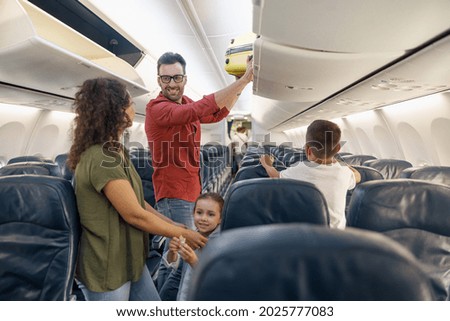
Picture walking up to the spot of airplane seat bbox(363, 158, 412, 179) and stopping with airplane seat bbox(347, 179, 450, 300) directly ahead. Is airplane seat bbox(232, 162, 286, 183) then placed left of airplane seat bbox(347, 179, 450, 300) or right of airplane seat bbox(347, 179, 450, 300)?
right

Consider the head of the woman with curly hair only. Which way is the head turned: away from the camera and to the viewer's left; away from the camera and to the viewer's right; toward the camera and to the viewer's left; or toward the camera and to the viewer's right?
away from the camera and to the viewer's right

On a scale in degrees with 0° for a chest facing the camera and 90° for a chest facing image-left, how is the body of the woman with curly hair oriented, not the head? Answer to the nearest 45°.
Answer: approximately 270°

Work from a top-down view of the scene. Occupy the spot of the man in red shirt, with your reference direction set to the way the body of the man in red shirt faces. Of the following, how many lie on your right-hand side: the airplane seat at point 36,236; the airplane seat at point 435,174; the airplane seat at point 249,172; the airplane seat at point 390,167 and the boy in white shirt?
1

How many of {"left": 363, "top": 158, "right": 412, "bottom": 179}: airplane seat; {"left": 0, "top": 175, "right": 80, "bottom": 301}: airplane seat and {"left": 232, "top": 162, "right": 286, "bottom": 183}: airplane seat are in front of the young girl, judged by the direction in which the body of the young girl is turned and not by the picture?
1

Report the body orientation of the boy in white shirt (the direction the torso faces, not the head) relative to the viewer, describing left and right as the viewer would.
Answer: facing away from the viewer

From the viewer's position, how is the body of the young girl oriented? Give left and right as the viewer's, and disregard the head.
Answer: facing the viewer and to the left of the viewer

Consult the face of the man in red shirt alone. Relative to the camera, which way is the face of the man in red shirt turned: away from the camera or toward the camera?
toward the camera

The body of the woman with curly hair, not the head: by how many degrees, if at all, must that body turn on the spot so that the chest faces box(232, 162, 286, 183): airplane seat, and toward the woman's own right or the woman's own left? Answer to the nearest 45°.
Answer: approximately 45° to the woman's own left
